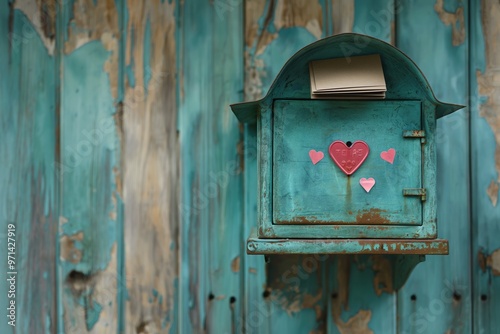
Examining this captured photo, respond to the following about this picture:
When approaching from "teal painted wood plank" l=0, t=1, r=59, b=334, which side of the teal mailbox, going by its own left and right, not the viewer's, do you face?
right

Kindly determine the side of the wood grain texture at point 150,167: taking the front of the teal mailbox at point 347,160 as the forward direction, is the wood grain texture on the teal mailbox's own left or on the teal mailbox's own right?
on the teal mailbox's own right

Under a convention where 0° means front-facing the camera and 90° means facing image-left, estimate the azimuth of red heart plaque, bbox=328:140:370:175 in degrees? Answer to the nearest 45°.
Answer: approximately 0°

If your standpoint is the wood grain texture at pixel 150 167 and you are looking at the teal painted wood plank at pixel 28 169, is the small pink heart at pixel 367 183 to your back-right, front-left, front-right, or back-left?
back-left
